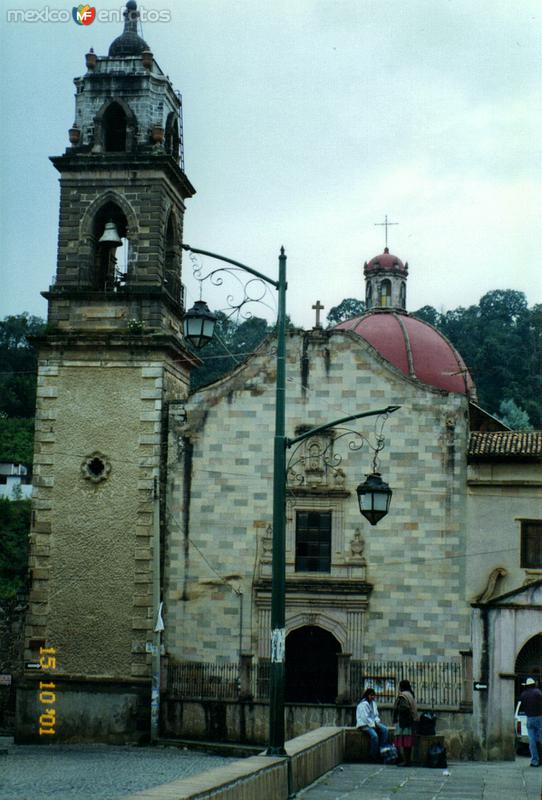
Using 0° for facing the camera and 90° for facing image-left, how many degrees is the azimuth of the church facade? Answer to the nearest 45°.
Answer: approximately 0°
